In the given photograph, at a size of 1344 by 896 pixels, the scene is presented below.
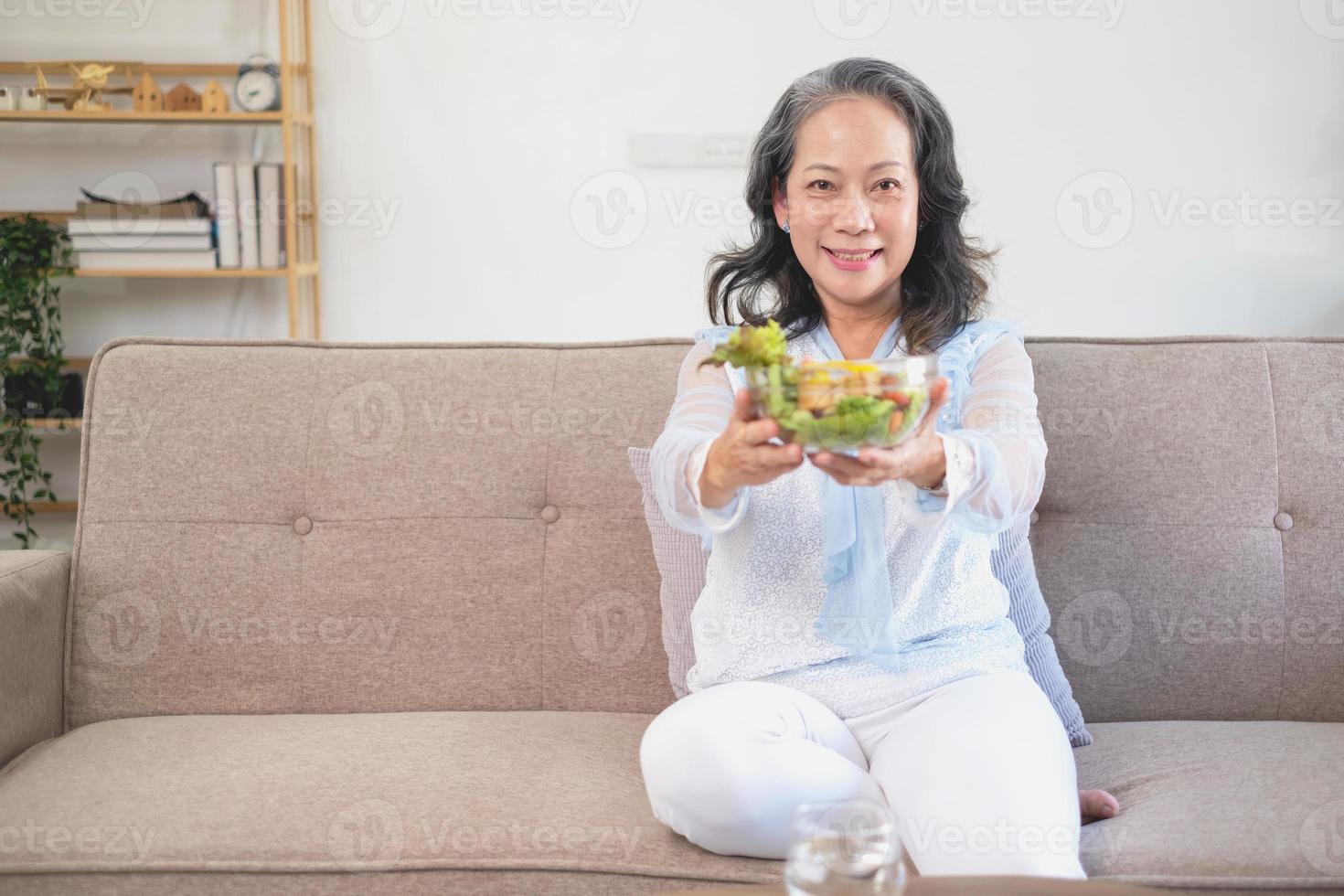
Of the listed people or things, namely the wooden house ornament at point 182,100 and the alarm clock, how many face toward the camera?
2

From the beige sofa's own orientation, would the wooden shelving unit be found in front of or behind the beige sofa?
behind

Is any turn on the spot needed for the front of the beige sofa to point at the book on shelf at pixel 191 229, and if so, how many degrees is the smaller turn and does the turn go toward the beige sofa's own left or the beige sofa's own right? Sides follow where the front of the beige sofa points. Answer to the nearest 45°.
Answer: approximately 135° to the beige sofa's own right

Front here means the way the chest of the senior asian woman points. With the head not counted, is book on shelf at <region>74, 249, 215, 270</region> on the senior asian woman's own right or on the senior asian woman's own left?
on the senior asian woman's own right

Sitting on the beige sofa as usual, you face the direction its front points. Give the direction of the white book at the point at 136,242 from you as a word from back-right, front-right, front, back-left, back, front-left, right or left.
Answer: back-right

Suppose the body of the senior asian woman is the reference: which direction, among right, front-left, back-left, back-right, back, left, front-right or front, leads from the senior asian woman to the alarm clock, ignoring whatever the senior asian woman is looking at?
back-right
